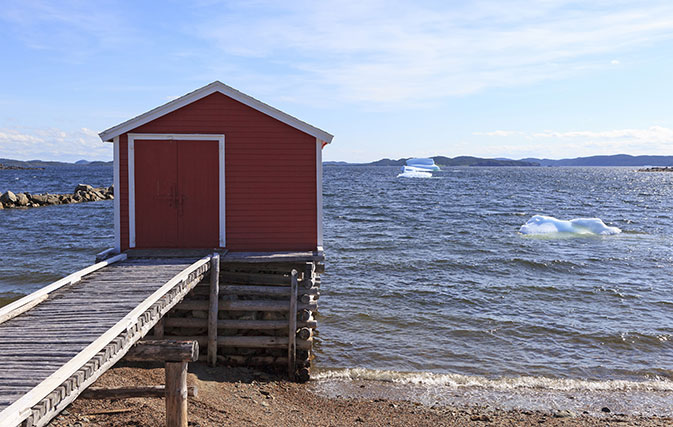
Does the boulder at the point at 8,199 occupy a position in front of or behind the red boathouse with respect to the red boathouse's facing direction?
behind

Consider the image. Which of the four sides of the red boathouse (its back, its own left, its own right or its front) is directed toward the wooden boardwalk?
front

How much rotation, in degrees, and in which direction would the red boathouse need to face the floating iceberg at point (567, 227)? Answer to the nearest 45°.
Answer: approximately 135° to its left

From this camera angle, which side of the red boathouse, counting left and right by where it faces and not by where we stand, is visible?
front

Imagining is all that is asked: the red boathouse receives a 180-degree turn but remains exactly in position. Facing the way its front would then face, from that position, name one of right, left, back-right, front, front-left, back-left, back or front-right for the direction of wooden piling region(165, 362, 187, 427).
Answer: back

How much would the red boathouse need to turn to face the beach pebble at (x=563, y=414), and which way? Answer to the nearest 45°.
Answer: approximately 45° to its left

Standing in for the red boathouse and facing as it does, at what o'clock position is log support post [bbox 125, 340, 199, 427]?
The log support post is roughly at 12 o'clock from the red boathouse.

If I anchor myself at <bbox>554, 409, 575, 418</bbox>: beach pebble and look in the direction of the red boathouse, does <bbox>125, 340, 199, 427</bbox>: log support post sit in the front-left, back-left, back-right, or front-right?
front-left

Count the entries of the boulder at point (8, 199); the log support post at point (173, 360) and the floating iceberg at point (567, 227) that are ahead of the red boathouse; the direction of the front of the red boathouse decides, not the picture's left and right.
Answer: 1

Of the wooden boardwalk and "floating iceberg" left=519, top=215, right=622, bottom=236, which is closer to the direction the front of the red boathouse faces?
the wooden boardwalk

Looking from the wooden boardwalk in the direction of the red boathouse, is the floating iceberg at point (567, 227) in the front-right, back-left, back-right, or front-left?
front-right

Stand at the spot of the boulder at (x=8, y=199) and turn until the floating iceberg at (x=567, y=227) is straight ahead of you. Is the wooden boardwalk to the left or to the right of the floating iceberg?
right

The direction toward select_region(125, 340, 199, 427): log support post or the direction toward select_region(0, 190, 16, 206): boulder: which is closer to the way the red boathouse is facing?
the log support post
